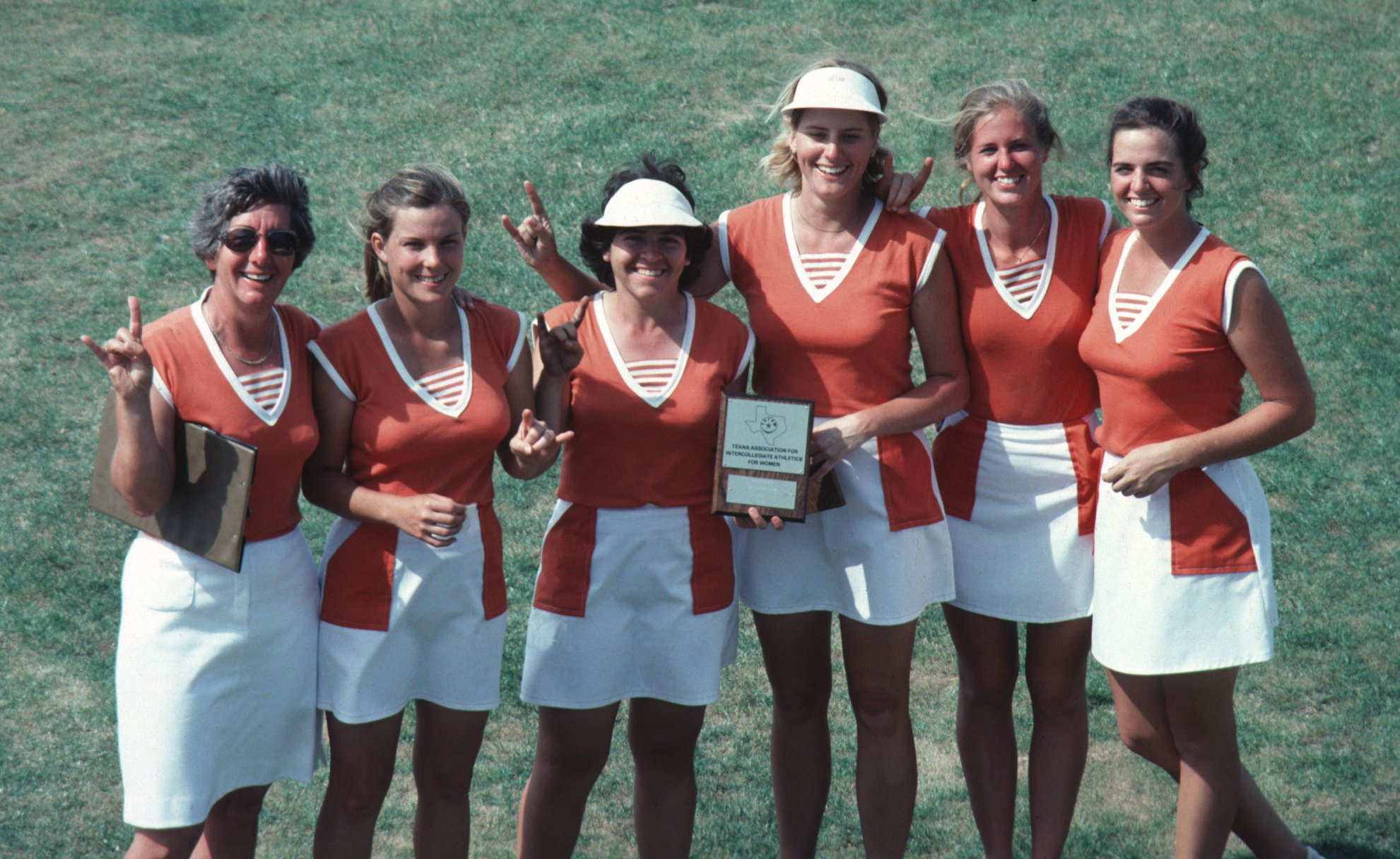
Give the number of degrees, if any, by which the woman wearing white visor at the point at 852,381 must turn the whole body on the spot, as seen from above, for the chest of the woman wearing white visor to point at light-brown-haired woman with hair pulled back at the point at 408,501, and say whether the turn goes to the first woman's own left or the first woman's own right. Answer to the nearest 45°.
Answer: approximately 90° to the first woman's own right

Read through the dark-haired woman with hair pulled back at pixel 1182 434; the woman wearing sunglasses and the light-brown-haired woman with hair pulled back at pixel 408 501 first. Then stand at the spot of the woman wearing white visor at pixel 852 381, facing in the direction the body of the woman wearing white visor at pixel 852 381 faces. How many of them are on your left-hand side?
1

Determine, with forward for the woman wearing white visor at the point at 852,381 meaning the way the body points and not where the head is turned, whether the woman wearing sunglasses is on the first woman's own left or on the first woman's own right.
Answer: on the first woman's own right

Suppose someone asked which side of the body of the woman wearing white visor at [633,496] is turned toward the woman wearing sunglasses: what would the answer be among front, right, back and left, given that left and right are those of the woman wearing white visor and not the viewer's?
right

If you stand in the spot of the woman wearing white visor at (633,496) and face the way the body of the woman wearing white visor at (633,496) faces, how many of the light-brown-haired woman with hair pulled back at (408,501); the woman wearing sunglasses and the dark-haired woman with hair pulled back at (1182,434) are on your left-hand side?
1

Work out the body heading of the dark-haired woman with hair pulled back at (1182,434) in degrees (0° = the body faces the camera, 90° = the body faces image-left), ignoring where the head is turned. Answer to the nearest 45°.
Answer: approximately 45°

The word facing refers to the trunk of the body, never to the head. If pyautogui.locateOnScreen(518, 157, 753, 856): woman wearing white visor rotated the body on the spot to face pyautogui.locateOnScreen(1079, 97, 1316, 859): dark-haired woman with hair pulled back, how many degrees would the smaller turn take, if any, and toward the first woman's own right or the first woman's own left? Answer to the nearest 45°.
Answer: approximately 90° to the first woman's own left
